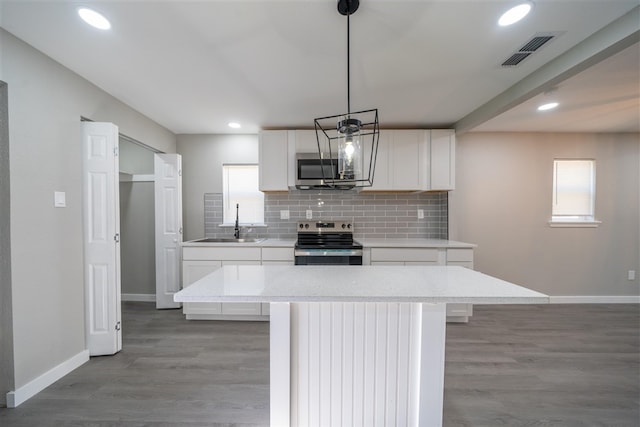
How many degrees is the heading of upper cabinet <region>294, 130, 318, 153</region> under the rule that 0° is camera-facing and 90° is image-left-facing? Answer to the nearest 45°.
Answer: approximately 0°

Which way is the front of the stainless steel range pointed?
toward the camera

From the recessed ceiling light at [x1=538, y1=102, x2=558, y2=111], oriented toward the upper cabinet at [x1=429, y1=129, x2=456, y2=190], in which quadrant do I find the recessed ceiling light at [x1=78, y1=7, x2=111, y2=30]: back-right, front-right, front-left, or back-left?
front-left

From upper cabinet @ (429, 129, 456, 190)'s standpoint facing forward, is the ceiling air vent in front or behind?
in front

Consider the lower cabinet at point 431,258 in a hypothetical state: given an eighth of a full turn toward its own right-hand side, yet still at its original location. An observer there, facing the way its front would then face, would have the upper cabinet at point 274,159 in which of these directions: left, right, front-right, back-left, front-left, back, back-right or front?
front-right

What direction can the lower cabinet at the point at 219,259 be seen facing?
toward the camera

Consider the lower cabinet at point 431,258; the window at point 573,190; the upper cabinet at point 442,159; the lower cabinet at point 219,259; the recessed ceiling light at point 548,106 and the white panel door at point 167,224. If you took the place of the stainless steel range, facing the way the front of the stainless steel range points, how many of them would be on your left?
4

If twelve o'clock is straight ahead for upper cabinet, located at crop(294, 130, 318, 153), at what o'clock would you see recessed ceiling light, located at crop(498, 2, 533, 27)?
The recessed ceiling light is roughly at 11 o'clock from the upper cabinet.

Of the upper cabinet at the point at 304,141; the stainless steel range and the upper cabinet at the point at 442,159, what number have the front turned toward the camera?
3

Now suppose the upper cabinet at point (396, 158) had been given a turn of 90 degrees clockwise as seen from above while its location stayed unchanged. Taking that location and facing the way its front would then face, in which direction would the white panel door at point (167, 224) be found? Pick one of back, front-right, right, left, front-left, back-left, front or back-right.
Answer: front

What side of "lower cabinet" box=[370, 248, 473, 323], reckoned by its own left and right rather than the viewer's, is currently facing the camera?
front

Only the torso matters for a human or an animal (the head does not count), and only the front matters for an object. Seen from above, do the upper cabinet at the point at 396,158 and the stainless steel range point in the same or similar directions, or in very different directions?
same or similar directions
